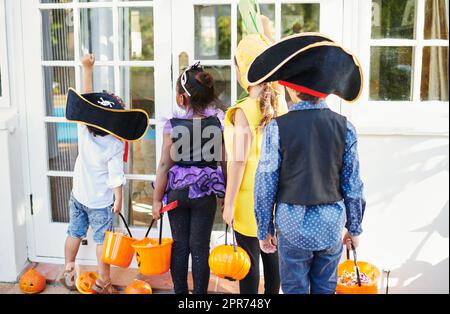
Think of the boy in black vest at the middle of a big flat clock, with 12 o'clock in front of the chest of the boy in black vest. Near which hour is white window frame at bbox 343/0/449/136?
The white window frame is roughly at 1 o'clock from the boy in black vest.

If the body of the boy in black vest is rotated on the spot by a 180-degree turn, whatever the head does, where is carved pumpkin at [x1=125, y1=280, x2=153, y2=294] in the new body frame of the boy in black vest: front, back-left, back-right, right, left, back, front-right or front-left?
back-right

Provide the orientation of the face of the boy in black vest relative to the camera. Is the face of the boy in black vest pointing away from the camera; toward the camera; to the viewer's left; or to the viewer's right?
away from the camera

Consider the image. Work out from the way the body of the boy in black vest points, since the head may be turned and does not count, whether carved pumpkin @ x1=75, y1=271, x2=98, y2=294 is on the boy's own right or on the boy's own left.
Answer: on the boy's own left

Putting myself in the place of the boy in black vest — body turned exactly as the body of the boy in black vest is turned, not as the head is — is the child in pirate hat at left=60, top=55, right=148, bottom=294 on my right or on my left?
on my left

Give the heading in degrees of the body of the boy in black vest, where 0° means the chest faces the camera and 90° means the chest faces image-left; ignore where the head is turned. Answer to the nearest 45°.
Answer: approximately 180°
